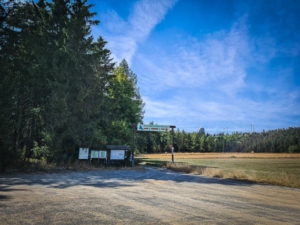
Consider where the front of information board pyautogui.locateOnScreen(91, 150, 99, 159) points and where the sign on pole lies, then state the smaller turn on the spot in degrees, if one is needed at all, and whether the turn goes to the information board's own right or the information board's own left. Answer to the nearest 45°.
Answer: approximately 135° to the information board's own left

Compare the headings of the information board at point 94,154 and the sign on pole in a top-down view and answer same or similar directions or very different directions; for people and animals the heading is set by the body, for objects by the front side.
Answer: same or similar directions

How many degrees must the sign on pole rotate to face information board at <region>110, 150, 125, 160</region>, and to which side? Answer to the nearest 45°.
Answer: approximately 45° to its right

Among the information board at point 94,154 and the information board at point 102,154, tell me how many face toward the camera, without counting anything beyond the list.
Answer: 2

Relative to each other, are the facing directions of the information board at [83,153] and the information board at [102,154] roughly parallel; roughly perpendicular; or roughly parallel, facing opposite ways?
roughly parallel

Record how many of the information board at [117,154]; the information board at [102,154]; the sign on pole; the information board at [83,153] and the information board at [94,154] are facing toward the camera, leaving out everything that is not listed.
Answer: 5

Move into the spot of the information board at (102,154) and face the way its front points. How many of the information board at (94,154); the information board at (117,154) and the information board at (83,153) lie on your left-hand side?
1

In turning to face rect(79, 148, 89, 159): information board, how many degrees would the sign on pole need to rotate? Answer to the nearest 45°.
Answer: approximately 45° to its right

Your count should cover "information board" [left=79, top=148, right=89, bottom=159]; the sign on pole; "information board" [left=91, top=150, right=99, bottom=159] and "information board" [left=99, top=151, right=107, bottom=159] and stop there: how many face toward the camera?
4

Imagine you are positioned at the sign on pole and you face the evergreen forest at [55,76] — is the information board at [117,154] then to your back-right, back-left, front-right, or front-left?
front-left

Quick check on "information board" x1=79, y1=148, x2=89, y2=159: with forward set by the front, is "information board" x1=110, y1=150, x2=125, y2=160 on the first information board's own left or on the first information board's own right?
on the first information board's own left

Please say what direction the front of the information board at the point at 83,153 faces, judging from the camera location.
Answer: facing the viewer

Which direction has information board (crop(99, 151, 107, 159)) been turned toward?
toward the camera

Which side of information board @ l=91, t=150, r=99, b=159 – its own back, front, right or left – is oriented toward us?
front
